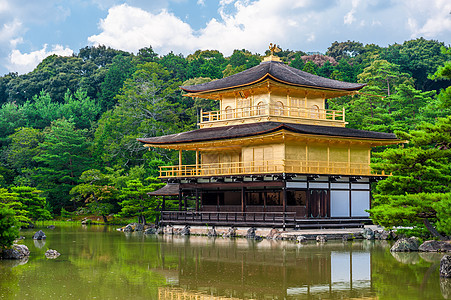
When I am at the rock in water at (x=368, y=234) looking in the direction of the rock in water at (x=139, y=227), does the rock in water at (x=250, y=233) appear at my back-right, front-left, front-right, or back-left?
front-left

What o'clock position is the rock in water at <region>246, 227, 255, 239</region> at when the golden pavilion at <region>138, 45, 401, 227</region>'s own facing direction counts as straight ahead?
The rock in water is roughly at 11 o'clock from the golden pavilion.

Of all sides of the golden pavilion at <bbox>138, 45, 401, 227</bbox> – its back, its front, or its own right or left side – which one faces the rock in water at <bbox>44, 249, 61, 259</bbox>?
front

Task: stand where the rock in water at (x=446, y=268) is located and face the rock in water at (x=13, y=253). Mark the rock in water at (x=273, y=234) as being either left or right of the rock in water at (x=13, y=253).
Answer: right

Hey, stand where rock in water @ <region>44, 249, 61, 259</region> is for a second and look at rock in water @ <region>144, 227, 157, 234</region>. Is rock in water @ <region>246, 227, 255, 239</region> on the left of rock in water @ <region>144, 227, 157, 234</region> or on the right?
right

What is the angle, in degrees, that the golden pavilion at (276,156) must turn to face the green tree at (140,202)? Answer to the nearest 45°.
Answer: approximately 90° to its right

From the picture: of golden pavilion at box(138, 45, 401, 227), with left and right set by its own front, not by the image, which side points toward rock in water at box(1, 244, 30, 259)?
front

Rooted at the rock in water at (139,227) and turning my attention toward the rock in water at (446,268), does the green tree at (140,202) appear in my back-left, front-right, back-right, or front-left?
back-left

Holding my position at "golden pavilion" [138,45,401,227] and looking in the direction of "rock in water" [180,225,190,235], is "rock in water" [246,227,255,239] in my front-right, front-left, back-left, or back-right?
front-left

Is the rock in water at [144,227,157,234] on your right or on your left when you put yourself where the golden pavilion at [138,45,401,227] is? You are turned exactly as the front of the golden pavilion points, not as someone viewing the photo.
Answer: on your right

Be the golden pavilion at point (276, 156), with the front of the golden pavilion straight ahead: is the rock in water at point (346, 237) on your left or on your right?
on your left

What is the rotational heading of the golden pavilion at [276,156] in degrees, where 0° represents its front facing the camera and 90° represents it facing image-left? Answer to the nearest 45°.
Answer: approximately 45°

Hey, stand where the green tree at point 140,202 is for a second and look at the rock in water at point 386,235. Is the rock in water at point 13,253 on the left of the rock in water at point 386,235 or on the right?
right

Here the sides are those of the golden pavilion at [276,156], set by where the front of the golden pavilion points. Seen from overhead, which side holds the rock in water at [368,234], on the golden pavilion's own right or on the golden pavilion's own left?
on the golden pavilion's own left

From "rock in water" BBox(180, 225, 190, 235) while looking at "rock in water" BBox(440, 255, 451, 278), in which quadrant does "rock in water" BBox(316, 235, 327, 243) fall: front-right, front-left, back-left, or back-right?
front-left

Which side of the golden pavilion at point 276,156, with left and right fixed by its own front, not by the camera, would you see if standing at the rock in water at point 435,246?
left

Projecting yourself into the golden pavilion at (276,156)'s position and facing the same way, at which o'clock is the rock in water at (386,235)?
The rock in water is roughly at 9 o'clock from the golden pavilion.
